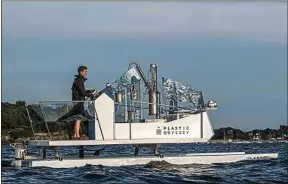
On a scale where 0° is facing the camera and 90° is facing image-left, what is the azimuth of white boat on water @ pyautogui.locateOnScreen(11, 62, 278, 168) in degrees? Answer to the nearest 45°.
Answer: approximately 270°
